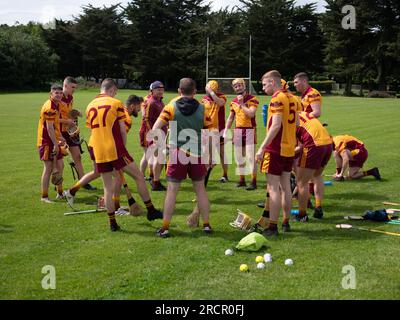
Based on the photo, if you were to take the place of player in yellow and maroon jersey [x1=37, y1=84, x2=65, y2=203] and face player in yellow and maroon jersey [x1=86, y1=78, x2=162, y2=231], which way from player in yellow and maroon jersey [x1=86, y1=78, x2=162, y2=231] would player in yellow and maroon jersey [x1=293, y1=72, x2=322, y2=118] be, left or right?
left

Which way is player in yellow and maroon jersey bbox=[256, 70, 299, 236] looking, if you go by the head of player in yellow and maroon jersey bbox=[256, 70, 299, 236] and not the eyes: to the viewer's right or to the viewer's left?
to the viewer's left

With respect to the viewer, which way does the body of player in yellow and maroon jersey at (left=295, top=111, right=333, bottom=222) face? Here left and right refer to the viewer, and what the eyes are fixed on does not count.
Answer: facing away from the viewer and to the left of the viewer

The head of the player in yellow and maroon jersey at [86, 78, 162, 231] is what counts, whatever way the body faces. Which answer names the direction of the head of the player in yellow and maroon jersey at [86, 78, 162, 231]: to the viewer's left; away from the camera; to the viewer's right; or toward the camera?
away from the camera

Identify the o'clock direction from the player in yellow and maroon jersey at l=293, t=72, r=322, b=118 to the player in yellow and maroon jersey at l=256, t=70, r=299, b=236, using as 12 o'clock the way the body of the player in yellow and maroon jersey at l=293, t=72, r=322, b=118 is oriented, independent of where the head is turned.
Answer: the player in yellow and maroon jersey at l=256, t=70, r=299, b=236 is roughly at 11 o'clock from the player in yellow and maroon jersey at l=293, t=72, r=322, b=118.

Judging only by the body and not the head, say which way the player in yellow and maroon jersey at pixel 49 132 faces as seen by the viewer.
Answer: to the viewer's right

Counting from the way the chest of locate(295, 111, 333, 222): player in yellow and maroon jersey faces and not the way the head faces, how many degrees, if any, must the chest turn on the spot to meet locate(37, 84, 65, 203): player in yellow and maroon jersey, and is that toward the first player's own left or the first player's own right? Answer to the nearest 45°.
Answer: approximately 45° to the first player's own left

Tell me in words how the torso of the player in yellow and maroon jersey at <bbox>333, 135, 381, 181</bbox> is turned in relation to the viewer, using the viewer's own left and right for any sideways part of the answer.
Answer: facing to the left of the viewer

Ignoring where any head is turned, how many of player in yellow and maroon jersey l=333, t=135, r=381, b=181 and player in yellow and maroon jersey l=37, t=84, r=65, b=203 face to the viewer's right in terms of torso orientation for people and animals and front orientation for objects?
1

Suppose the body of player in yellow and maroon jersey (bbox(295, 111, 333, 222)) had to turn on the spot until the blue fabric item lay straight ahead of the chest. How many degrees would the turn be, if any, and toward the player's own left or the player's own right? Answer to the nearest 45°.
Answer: approximately 135° to the player's own right

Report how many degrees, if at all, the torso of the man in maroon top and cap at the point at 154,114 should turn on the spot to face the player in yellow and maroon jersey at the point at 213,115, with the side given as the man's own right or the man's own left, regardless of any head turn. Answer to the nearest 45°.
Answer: approximately 45° to the man's own left
